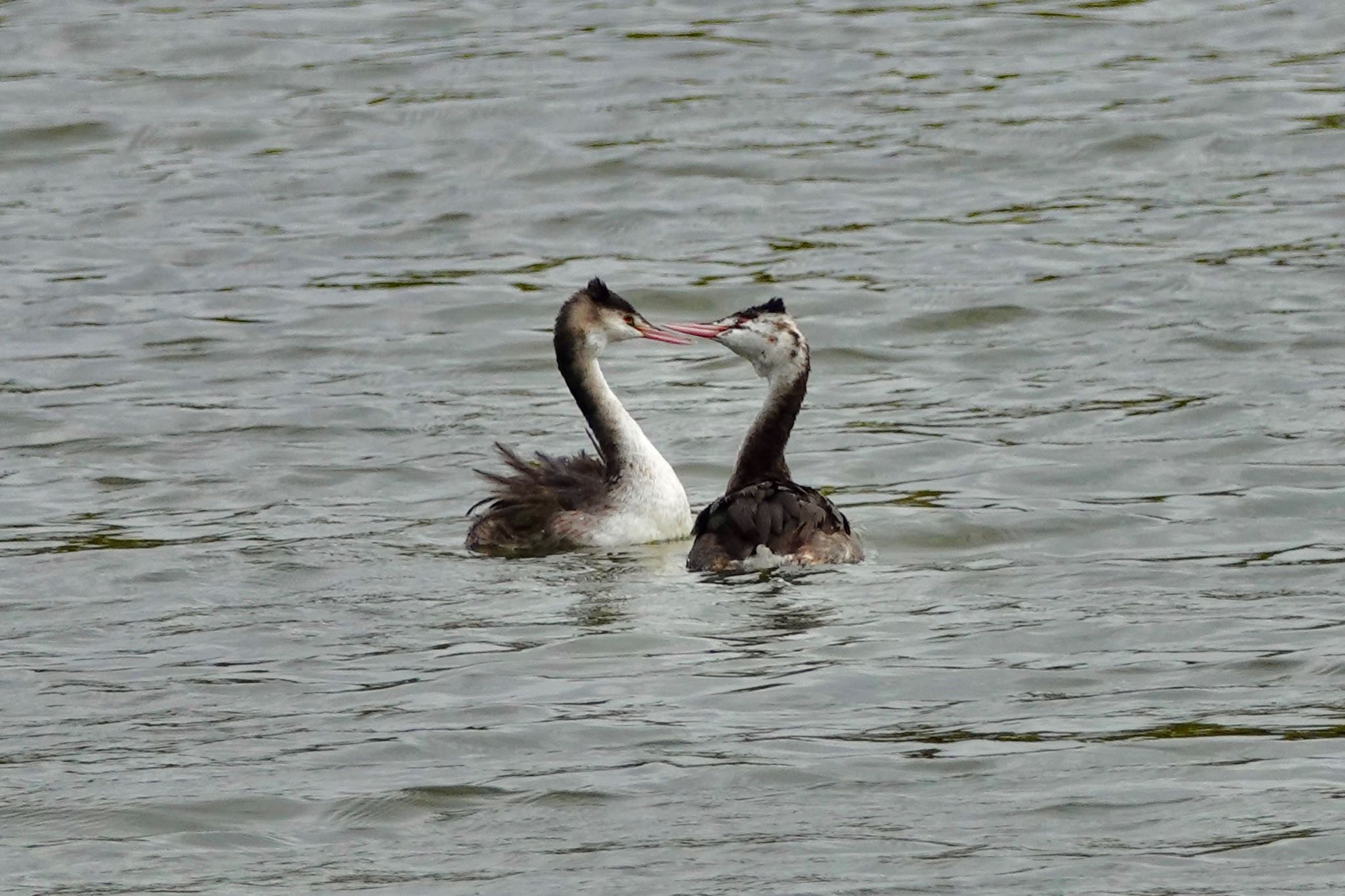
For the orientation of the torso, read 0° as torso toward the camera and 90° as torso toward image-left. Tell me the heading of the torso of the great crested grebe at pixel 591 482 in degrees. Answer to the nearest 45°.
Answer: approximately 270°
